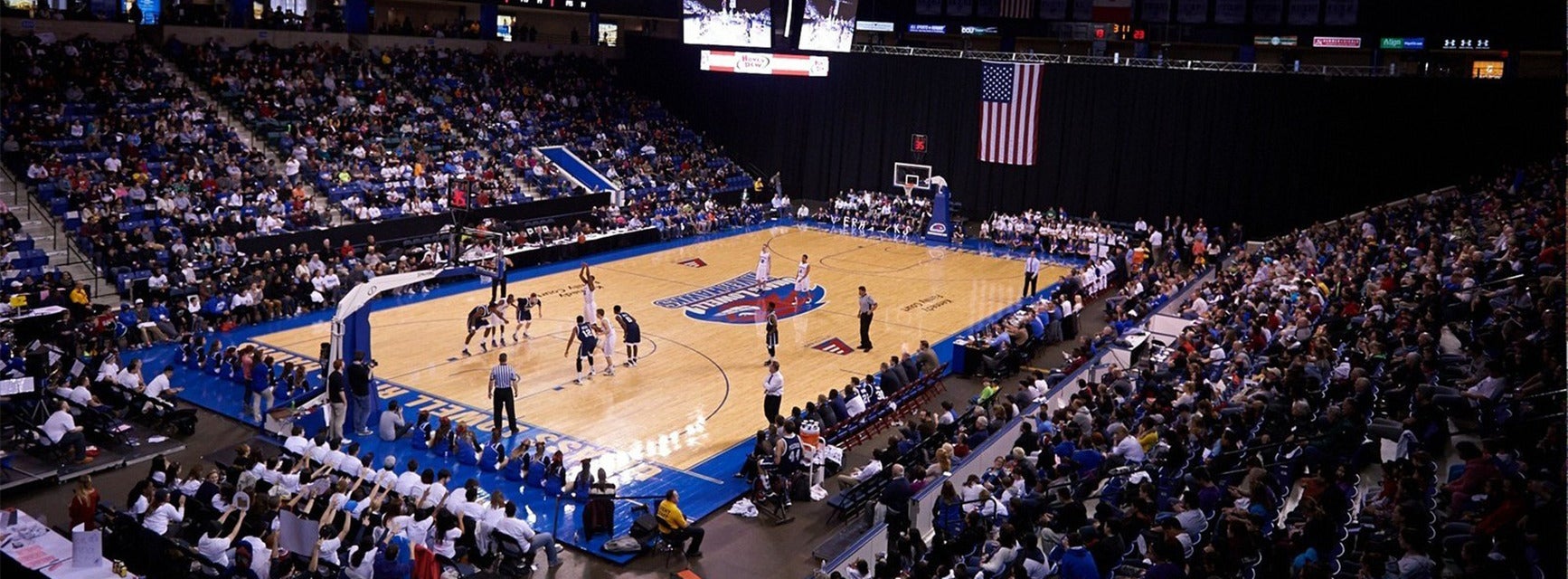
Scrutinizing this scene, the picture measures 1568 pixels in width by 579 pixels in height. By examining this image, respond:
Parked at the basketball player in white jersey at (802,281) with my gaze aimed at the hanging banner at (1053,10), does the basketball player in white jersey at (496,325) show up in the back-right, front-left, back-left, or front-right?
back-left

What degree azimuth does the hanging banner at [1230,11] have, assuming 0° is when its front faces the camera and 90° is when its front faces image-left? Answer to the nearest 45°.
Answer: approximately 0°

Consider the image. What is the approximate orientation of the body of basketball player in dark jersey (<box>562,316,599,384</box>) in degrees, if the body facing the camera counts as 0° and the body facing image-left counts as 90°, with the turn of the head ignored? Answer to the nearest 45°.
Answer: approximately 135°

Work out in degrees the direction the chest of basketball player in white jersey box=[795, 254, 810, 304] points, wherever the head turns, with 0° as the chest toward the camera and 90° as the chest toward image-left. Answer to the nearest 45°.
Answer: approximately 45°

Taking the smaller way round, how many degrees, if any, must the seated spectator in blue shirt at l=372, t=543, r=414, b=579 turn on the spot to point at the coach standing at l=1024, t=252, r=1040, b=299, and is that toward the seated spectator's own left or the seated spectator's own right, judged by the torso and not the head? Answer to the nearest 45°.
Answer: approximately 45° to the seated spectator's own right

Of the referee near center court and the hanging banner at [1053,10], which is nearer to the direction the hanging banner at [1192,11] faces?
the referee near center court

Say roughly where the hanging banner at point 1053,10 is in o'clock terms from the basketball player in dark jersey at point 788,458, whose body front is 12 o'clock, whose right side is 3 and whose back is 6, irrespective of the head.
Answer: The hanging banner is roughly at 2 o'clock from the basketball player in dark jersey.

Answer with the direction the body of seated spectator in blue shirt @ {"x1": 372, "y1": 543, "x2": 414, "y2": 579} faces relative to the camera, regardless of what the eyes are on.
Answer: away from the camera

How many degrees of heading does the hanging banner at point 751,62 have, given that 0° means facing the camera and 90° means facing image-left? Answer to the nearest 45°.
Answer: approximately 0°

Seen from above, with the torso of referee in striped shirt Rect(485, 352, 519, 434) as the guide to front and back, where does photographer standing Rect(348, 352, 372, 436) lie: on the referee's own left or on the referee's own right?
on the referee's own left
